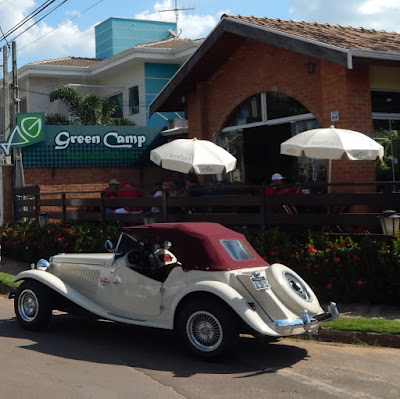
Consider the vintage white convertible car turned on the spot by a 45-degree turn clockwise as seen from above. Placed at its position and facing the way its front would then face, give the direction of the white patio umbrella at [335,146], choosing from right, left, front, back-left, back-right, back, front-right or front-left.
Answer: front-right

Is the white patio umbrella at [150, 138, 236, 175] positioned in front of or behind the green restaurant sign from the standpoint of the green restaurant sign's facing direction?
in front

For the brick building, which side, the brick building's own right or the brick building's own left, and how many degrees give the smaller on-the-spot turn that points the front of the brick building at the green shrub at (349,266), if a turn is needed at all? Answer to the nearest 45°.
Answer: approximately 45° to the brick building's own left

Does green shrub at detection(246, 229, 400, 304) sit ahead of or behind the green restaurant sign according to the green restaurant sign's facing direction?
ahead

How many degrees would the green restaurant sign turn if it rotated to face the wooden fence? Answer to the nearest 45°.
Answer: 0° — it already faces it

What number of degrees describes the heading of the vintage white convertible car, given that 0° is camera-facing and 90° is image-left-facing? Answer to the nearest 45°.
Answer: approximately 135°

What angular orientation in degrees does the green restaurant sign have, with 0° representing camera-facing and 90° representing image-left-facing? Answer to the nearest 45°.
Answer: approximately 0°

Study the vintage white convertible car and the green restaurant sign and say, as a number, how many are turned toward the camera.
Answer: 1

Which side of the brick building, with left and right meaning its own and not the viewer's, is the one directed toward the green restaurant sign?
right

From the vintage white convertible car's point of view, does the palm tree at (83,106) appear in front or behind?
in front

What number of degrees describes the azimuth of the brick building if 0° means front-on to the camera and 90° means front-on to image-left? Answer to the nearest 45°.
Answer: approximately 45°

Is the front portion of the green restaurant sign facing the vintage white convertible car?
yes

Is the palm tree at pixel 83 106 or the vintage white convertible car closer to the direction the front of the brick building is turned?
the vintage white convertible car
